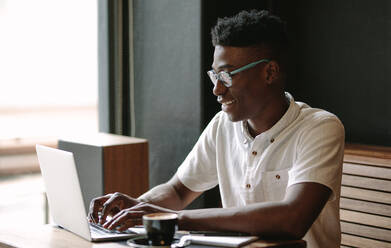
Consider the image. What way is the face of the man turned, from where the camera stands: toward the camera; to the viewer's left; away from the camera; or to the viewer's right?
to the viewer's left

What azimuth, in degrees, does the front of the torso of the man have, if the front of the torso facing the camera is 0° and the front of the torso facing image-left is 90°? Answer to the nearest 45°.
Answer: approximately 45°

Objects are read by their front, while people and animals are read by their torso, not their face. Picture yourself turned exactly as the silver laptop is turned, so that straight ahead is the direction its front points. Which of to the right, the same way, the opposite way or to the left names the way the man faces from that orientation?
the opposite way

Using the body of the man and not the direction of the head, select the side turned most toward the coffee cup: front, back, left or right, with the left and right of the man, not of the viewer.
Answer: front

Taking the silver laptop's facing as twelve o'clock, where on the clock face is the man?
The man is roughly at 1 o'clock from the silver laptop.

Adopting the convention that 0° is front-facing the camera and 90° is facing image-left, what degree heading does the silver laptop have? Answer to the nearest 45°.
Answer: approximately 225°

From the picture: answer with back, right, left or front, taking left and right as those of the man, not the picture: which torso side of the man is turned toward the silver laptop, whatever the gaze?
front
